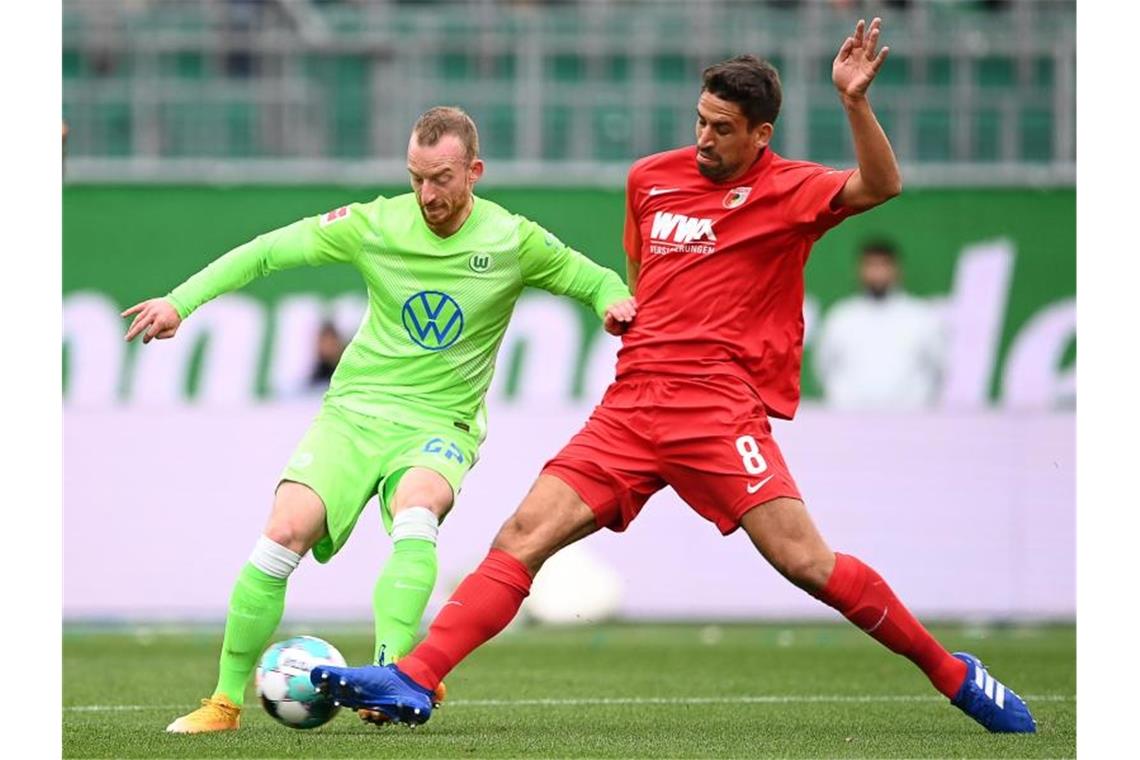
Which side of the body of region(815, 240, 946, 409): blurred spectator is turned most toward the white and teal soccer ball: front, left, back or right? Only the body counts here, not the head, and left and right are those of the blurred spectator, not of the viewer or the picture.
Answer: front

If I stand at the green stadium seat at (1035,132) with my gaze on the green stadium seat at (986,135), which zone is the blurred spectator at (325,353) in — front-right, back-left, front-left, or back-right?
front-left

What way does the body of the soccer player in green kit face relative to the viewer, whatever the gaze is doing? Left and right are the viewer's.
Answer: facing the viewer

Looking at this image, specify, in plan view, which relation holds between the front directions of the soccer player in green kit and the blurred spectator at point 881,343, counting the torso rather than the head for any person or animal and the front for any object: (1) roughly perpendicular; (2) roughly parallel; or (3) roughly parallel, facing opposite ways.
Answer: roughly parallel

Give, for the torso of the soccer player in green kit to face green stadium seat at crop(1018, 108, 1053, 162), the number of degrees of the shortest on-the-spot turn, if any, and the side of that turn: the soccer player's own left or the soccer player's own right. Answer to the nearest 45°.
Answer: approximately 135° to the soccer player's own left

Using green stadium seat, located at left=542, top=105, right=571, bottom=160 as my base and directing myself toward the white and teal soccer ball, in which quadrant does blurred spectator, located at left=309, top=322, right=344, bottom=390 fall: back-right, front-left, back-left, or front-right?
front-right

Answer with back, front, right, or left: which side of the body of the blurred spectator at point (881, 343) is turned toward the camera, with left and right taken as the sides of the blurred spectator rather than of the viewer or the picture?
front

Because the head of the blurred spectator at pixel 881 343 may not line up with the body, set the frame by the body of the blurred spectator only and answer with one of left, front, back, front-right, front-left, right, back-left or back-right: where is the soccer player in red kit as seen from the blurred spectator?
front
